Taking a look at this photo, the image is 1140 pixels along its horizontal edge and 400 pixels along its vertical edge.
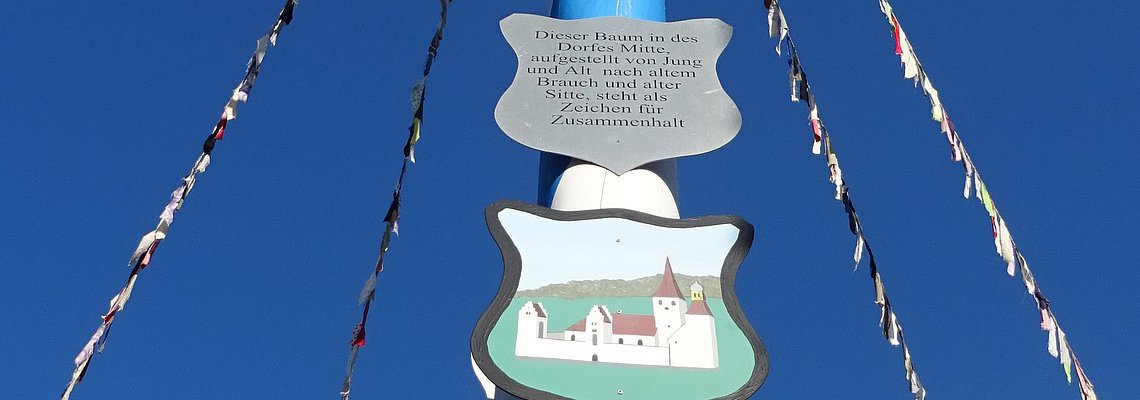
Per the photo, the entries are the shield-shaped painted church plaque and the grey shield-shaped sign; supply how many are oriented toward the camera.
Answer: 2

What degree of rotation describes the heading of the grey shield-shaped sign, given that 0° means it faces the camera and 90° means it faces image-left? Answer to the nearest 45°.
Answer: approximately 0°

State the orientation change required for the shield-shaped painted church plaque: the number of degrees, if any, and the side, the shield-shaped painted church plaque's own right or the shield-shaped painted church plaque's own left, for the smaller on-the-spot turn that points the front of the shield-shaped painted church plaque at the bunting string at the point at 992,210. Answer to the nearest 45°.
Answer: approximately 90° to the shield-shaped painted church plaque's own left

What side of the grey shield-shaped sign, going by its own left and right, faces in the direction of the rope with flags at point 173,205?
right

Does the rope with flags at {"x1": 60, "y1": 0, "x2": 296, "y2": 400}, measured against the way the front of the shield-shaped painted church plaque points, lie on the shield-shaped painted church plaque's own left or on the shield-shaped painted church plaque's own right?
on the shield-shaped painted church plaque's own right
